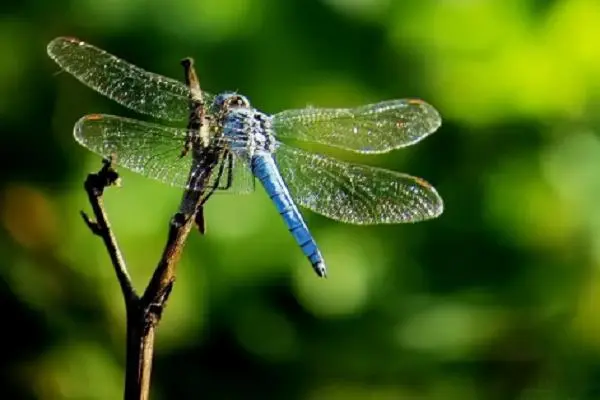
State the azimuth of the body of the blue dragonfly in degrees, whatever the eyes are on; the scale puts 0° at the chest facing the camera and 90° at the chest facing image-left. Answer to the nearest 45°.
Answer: approximately 135°
